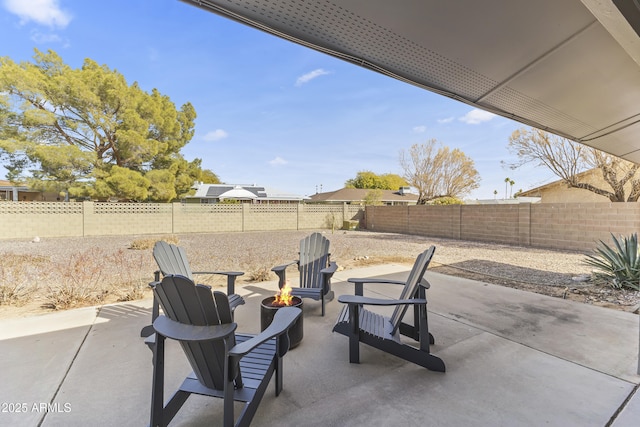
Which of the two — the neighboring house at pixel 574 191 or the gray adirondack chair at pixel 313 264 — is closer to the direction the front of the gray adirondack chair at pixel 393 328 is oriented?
the gray adirondack chair

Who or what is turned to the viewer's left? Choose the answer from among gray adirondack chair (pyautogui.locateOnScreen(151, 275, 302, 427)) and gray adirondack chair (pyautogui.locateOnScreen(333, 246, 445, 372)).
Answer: gray adirondack chair (pyautogui.locateOnScreen(333, 246, 445, 372))

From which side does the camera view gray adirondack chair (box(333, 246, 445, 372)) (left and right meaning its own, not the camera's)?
left

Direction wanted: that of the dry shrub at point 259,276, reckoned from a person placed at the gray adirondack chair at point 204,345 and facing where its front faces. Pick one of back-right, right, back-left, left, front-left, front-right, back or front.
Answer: front-left

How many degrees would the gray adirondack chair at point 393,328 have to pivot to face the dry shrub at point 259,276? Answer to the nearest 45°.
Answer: approximately 45° to its right

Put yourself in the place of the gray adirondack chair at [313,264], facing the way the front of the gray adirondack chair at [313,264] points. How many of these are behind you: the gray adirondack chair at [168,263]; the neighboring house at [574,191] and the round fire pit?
1

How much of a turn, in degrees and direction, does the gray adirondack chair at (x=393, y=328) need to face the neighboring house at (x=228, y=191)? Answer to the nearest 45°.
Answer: approximately 45° to its right

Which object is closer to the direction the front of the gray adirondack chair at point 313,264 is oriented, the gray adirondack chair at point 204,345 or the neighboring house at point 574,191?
the gray adirondack chair

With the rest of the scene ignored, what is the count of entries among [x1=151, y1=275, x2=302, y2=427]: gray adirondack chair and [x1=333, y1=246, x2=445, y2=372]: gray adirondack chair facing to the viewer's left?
1

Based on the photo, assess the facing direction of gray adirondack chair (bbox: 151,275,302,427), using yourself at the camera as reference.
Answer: facing away from the viewer and to the right of the viewer

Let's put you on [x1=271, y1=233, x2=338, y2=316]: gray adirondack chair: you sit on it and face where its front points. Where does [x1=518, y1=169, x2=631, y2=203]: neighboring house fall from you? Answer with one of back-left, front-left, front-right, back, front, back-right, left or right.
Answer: back

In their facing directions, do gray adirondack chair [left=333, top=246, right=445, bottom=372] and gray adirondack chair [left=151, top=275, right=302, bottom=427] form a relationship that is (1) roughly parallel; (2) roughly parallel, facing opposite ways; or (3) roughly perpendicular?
roughly perpendicular

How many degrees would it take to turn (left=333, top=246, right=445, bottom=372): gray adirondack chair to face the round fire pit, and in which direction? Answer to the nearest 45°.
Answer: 0° — it already faces it
